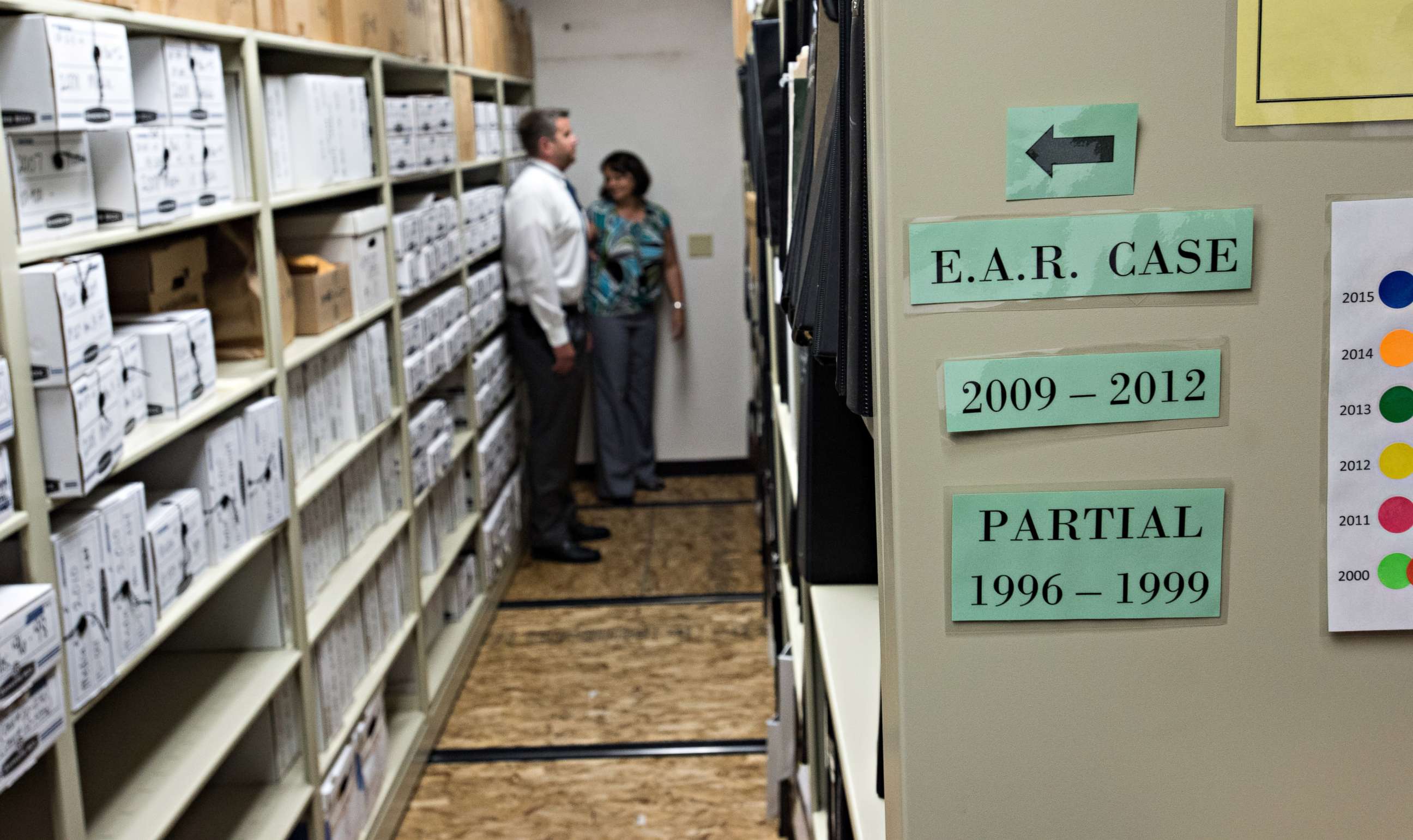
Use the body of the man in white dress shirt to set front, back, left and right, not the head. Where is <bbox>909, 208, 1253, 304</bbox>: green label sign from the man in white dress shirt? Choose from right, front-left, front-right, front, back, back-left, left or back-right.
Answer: right

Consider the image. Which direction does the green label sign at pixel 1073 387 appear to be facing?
toward the camera

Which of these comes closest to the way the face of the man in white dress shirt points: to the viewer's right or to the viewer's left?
to the viewer's right

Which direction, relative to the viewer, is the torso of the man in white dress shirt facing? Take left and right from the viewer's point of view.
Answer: facing to the right of the viewer

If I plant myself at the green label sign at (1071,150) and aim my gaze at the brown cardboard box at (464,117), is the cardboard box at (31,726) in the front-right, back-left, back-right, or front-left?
front-left

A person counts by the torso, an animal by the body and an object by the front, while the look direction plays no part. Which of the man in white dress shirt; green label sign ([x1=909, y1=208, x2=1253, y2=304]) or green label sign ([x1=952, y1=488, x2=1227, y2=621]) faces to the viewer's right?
the man in white dress shirt

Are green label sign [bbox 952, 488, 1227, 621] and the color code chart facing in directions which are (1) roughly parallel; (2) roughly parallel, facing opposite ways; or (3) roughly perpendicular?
roughly parallel

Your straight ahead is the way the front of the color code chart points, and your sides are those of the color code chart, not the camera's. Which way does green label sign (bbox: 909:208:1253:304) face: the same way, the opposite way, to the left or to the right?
the same way

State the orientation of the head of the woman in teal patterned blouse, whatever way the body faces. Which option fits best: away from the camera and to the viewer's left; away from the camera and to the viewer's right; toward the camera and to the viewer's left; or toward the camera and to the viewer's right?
toward the camera and to the viewer's left

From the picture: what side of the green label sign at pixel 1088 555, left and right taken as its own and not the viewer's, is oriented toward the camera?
front
